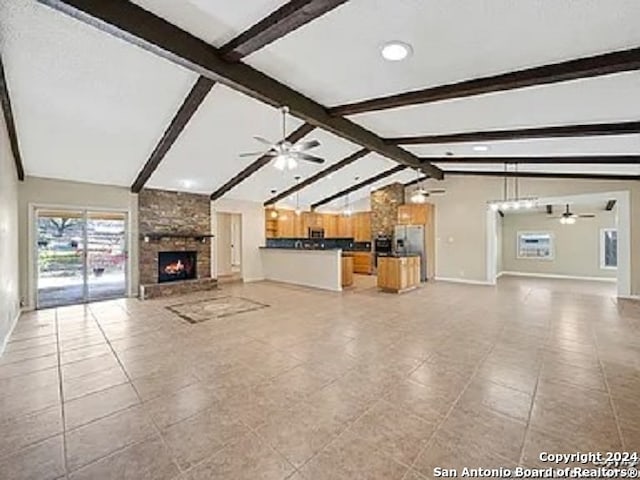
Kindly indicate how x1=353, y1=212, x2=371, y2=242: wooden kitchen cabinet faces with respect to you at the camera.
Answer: facing the viewer

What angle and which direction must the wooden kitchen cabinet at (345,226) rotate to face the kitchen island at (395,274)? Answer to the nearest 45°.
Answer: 0° — it already faces it

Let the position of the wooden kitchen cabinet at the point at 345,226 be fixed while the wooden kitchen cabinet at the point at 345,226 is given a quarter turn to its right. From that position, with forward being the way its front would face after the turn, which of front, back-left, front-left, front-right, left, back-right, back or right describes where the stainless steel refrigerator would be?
back-left

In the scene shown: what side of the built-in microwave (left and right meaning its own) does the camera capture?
front

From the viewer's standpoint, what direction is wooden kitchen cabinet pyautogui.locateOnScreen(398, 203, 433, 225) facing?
toward the camera

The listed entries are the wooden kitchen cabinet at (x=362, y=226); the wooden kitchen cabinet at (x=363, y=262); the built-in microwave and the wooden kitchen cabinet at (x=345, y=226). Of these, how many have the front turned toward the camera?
4

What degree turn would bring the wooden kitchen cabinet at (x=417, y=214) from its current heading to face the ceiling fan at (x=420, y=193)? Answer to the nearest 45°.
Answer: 0° — it already faces it

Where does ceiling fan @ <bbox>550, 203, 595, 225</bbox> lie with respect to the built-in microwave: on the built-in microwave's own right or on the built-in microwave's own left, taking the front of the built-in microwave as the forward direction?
on the built-in microwave's own left

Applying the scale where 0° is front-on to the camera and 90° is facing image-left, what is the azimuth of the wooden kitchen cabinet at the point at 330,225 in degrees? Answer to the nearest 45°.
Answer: approximately 0°

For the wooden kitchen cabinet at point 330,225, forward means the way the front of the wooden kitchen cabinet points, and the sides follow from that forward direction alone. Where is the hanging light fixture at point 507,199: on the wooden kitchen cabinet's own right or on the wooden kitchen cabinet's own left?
on the wooden kitchen cabinet's own left

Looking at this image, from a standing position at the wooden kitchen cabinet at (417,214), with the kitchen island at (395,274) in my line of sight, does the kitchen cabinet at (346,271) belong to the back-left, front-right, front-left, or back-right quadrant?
front-right

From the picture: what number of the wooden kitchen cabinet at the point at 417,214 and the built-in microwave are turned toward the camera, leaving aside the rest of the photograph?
2

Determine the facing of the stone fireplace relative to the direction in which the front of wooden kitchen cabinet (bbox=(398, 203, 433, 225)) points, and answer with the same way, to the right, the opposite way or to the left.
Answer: to the left
